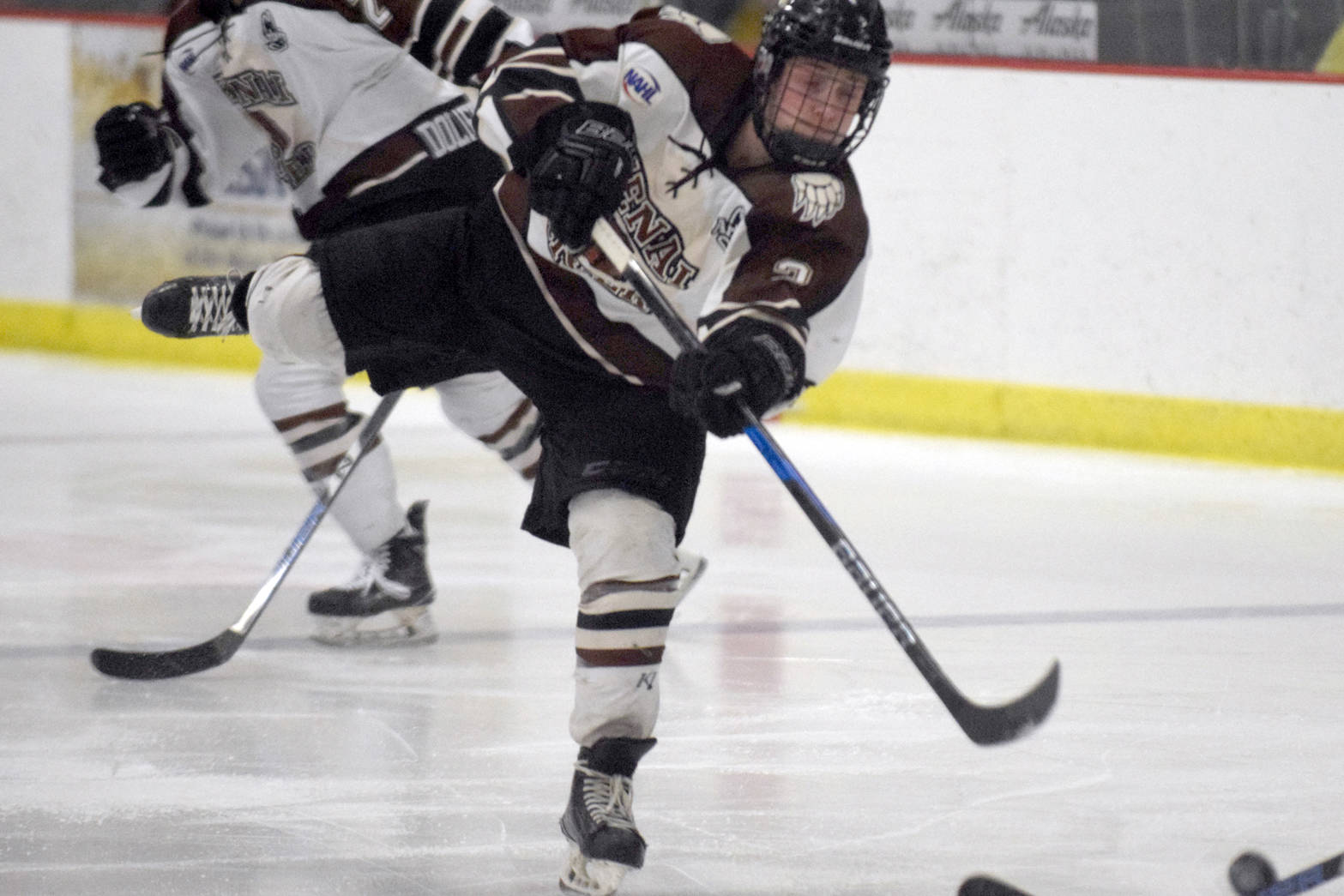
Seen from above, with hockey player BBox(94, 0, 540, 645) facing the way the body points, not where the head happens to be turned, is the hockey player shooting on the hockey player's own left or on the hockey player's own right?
on the hockey player's own left

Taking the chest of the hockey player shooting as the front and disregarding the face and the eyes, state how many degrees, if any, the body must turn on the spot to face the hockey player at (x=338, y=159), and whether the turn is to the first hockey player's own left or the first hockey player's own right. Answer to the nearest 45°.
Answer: approximately 135° to the first hockey player's own right

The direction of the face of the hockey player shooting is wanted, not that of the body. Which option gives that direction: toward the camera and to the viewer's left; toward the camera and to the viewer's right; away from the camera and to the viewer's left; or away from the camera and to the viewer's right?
toward the camera and to the viewer's right

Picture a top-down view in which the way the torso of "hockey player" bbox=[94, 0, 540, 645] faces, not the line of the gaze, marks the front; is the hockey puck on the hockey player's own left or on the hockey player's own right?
on the hockey player's own left

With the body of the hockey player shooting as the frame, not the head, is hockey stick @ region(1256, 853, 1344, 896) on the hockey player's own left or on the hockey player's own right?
on the hockey player's own left

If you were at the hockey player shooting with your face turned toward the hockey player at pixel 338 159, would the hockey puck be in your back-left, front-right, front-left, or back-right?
back-right

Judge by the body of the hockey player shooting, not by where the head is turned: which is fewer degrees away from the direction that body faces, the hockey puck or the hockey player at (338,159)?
the hockey puck

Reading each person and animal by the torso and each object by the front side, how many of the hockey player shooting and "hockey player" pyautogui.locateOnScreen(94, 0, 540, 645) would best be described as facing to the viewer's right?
0

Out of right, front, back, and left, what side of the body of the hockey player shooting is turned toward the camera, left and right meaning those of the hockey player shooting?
front
